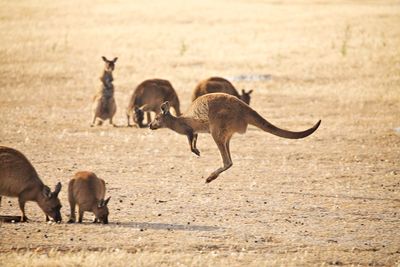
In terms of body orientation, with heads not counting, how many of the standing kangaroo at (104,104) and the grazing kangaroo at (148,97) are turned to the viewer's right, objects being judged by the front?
0

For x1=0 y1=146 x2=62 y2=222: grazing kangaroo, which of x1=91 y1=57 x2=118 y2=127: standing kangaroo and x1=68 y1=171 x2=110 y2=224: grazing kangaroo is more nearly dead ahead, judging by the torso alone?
the grazing kangaroo

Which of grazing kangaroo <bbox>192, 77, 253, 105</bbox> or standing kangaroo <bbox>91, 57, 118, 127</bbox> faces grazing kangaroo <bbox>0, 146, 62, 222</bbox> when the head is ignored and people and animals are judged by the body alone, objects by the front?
the standing kangaroo

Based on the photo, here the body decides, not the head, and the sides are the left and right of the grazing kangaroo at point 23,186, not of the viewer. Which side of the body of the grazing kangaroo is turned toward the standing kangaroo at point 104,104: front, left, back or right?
left

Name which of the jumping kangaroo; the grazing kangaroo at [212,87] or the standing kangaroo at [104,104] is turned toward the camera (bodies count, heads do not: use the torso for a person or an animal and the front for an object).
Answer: the standing kangaroo

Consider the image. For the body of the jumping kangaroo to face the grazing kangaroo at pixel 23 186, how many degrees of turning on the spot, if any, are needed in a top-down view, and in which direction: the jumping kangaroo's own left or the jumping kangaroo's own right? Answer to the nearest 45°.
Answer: approximately 45° to the jumping kangaroo's own left

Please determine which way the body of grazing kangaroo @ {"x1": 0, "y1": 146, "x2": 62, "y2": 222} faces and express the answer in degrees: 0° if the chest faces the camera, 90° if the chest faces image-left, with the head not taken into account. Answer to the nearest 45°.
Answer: approximately 270°

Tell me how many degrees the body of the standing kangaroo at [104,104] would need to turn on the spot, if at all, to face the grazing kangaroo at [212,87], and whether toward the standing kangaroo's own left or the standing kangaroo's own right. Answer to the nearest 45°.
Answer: approximately 90° to the standing kangaroo's own left

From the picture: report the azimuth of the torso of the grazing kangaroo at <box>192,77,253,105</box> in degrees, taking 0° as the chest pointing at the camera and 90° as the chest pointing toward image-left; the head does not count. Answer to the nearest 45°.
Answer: approximately 270°

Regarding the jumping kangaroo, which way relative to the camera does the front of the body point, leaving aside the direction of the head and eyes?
to the viewer's left

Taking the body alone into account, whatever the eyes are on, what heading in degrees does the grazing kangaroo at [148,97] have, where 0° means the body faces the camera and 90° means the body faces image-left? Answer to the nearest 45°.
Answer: approximately 45°

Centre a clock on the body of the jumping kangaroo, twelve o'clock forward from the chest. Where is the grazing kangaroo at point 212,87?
The grazing kangaroo is roughly at 3 o'clock from the jumping kangaroo.
